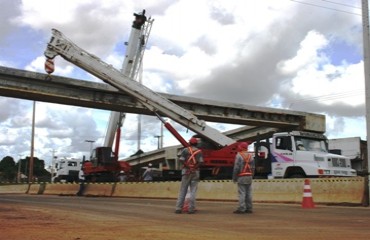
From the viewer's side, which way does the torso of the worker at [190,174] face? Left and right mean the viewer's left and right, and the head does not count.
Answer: facing away from the viewer

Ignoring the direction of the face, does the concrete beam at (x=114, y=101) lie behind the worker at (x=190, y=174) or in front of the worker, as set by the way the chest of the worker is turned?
in front

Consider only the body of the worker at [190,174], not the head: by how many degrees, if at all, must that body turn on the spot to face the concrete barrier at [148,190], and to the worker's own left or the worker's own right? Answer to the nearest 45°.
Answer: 0° — they already face it

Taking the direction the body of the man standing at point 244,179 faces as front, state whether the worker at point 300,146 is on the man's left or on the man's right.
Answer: on the man's right

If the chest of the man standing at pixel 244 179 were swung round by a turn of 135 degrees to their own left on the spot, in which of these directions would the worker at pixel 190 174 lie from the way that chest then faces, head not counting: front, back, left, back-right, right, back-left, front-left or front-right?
right

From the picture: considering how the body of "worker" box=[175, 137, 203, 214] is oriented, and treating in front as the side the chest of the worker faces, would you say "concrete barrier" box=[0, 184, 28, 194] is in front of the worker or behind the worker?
in front

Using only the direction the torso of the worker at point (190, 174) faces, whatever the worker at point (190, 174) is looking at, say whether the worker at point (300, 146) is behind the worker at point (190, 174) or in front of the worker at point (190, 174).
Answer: in front

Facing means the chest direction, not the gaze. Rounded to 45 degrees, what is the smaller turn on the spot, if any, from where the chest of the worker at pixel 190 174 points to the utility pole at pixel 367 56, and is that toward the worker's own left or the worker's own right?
approximately 45° to the worker's own right

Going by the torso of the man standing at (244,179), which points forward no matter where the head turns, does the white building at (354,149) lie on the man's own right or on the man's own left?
on the man's own right

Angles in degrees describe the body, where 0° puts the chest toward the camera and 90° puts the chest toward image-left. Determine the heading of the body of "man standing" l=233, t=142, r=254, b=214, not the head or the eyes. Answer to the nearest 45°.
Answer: approximately 135°

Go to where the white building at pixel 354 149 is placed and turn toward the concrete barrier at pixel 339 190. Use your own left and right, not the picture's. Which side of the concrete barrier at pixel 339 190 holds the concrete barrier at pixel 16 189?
right

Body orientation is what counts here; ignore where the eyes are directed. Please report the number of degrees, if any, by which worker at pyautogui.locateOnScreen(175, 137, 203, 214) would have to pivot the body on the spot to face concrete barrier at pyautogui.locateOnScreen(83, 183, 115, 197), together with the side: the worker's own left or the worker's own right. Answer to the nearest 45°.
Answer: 0° — they already face it
